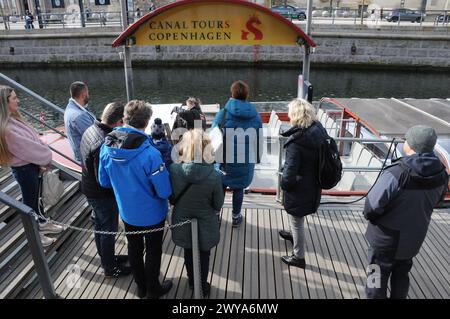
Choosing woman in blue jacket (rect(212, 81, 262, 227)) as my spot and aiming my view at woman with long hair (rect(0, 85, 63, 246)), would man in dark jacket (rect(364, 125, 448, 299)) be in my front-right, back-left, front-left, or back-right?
back-left

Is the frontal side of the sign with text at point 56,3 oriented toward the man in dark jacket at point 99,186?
yes

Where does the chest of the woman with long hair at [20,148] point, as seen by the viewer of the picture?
to the viewer's right

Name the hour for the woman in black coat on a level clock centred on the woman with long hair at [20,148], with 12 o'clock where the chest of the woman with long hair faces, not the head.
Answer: The woman in black coat is roughly at 1 o'clock from the woman with long hair.

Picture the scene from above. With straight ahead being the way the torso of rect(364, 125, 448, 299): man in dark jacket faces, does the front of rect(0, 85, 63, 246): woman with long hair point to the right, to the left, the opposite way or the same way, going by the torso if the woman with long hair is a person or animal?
to the right

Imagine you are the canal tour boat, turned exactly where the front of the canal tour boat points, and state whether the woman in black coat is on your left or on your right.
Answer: on your left

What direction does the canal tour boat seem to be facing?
to the viewer's left

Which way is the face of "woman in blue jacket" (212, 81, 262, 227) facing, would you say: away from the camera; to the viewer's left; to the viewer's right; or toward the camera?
away from the camera

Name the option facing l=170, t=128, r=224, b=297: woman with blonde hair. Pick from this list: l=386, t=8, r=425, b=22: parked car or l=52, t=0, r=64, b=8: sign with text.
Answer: the sign with text

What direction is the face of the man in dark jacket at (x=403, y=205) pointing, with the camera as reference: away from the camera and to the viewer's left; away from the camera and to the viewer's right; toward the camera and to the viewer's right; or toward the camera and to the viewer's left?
away from the camera and to the viewer's left

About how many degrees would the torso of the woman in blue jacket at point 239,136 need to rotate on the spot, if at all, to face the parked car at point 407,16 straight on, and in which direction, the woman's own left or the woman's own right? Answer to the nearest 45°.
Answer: approximately 45° to the woman's own right

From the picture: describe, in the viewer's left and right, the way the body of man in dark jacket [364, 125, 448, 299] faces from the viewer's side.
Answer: facing away from the viewer and to the left of the viewer

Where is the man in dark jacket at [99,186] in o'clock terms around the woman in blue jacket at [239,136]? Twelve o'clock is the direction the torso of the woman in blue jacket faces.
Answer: The man in dark jacket is roughly at 8 o'clock from the woman in blue jacket.
